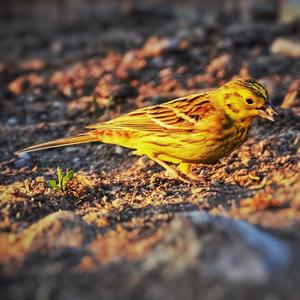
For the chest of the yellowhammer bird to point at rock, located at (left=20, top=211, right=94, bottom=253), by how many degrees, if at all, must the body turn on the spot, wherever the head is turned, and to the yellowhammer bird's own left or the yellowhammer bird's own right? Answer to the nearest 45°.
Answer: approximately 135° to the yellowhammer bird's own right

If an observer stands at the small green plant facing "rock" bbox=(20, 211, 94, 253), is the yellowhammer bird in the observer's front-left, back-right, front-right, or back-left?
back-left

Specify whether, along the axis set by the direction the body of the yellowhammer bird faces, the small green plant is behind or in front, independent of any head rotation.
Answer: behind

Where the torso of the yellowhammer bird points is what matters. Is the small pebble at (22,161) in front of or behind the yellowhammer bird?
behind

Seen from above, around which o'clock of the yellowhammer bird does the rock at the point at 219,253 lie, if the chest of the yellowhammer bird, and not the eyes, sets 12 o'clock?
The rock is roughly at 3 o'clock from the yellowhammer bird.

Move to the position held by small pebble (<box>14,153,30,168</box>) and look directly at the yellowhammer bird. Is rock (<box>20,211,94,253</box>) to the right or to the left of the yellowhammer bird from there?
right

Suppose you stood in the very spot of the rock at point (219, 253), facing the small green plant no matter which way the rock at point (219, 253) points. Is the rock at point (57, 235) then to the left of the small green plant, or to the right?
left

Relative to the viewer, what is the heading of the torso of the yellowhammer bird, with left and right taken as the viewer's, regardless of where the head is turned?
facing to the right of the viewer
